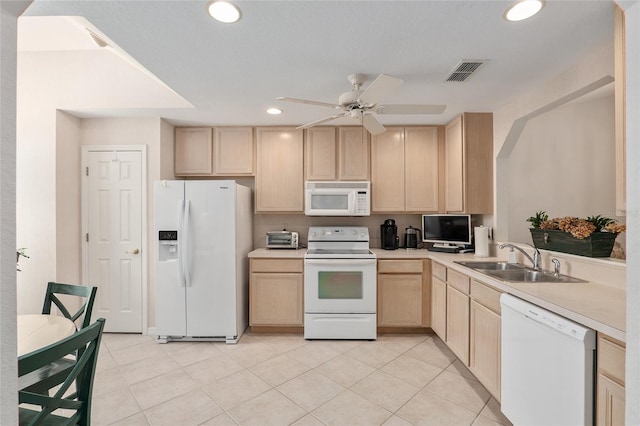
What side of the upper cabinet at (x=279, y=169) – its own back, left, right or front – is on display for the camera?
front

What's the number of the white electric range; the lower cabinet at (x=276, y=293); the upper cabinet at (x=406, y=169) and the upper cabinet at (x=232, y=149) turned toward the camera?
4

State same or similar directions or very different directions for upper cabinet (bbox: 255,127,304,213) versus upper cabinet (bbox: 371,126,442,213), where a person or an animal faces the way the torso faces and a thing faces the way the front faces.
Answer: same or similar directions

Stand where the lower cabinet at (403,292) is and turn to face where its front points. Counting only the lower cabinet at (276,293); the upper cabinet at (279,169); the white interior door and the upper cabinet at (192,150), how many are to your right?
4

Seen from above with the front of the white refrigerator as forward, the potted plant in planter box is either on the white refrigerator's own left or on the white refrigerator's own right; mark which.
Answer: on the white refrigerator's own left

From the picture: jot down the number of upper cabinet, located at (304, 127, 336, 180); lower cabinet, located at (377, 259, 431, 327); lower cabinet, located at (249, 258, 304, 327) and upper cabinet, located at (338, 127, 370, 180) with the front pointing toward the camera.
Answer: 4

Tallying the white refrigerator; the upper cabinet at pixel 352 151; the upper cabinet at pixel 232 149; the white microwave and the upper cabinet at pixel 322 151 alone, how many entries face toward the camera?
5

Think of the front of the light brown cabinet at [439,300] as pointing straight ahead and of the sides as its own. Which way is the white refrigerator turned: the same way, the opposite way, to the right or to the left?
to the left

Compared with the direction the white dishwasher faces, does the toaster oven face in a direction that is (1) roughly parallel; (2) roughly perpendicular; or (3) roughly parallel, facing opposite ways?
roughly perpendicular

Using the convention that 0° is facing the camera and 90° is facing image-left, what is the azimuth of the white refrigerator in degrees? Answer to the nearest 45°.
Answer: approximately 0°

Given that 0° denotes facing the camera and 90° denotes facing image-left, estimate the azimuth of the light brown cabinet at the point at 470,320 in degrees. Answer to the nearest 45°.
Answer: approximately 45°

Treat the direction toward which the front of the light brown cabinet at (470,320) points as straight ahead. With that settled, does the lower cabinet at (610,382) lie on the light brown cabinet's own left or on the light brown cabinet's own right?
on the light brown cabinet's own left

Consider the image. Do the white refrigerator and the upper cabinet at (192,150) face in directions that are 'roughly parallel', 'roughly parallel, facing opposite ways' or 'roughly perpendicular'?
roughly parallel

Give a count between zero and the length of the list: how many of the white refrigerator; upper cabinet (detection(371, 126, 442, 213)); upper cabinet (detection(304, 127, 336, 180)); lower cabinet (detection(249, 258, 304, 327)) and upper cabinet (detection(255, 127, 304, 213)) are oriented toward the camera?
5

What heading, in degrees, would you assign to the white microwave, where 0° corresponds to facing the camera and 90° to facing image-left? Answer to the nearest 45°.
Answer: approximately 0°

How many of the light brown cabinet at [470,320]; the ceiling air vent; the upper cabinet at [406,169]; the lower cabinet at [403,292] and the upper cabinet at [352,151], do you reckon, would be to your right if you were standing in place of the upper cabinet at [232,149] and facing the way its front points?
0

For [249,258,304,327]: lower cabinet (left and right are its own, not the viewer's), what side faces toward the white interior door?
right

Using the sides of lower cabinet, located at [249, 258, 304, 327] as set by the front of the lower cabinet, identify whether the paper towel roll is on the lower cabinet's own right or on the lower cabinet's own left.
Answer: on the lower cabinet's own left

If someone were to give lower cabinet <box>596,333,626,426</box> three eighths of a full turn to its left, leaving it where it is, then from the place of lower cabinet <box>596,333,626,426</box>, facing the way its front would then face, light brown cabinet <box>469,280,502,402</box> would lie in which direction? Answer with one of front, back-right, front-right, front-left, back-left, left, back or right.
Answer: back-left
